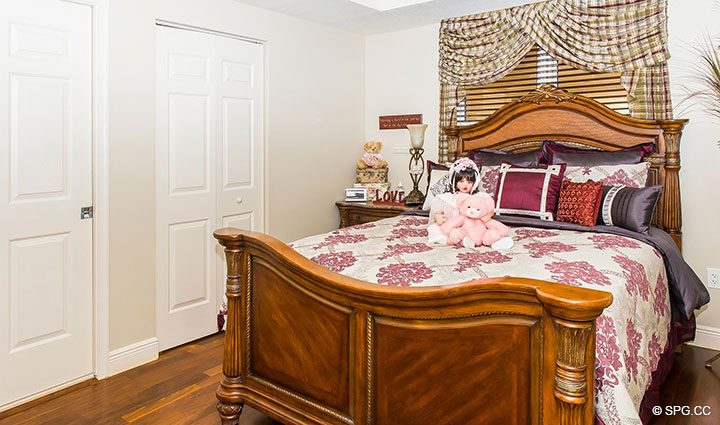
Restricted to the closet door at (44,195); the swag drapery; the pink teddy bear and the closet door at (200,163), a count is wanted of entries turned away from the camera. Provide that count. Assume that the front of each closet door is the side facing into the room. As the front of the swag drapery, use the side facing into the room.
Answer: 0

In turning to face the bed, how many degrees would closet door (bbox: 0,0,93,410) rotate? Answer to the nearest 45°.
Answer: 0° — it already faces it

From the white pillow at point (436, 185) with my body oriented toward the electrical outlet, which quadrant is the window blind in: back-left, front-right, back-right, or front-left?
front-left

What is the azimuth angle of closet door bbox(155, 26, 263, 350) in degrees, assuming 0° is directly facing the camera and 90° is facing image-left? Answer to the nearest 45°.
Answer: approximately 315°

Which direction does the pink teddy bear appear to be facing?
toward the camera

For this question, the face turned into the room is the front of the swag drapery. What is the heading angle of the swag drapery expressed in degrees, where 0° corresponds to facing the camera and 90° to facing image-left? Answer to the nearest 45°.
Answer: approximately 45°

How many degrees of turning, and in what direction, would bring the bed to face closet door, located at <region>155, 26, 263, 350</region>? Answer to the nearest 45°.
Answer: approximately 90° to its right

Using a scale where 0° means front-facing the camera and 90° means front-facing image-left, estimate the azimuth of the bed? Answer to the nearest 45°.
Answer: approximately 45°

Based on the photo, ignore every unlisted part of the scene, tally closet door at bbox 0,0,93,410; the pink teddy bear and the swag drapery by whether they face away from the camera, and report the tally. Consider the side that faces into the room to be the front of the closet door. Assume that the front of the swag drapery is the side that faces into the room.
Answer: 0

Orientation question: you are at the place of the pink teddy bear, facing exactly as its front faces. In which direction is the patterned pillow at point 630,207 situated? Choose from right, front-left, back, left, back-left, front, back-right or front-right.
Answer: back-left

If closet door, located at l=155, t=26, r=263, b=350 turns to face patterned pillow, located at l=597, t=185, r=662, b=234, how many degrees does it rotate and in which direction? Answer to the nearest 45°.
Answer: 0° — it already faces it

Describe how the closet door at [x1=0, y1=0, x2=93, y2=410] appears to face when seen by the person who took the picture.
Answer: facing the viewer and to the right of the viewer
